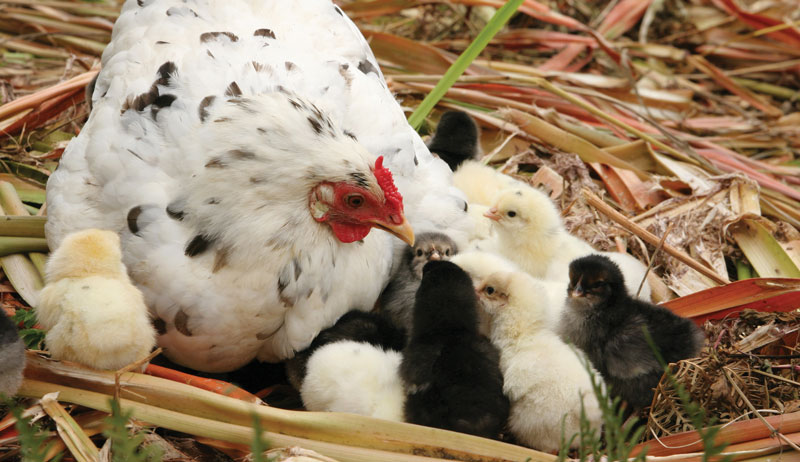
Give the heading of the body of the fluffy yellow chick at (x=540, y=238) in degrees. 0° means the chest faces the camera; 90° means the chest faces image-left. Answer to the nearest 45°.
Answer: approximately 90°

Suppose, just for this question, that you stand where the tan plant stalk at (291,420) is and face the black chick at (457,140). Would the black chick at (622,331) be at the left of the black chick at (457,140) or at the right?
right

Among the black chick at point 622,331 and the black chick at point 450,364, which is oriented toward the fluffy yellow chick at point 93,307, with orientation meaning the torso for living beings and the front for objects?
the black chick at point 622,331

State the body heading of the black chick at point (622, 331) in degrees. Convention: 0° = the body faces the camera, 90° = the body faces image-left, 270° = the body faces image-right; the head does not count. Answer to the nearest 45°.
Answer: approximately 45°

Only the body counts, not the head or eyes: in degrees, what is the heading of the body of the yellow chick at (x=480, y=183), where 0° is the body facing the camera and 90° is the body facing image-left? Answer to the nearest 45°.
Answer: approximately 90°

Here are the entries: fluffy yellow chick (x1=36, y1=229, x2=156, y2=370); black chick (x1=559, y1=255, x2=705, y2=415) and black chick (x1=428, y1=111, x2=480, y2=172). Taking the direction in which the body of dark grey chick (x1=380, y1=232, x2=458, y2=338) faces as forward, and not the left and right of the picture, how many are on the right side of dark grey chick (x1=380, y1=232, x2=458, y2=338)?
1

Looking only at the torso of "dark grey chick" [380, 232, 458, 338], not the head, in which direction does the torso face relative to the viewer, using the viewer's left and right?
facing the viewer and to the right of the viewer

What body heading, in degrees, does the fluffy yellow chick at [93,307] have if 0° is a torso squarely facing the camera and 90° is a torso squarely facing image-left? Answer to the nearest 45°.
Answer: approximately 180°

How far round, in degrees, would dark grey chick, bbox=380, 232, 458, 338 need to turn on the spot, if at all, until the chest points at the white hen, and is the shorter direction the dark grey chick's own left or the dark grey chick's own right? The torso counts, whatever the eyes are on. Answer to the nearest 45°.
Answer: approximately 90° to the dark grey chick's own right
